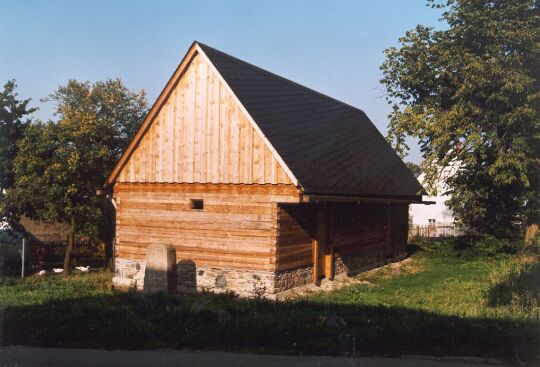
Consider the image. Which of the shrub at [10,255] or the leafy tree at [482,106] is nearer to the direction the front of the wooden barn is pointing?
the leafy tree

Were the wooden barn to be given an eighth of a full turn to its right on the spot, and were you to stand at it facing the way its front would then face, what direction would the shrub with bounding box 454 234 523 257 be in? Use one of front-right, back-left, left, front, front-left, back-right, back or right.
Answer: back-left

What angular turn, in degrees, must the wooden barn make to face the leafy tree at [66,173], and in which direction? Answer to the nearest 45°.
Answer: approximately 90° to its right

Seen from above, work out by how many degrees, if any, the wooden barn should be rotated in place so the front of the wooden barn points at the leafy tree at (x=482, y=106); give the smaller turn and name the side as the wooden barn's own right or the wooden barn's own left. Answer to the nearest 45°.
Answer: approximately 90° to the wooden barn's own left

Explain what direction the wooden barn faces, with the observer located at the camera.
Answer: facing the viewer and to the right of the viewer

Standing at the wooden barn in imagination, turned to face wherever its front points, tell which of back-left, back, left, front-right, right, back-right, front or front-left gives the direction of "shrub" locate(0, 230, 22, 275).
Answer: back

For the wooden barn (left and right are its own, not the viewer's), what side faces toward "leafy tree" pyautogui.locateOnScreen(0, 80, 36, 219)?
back
